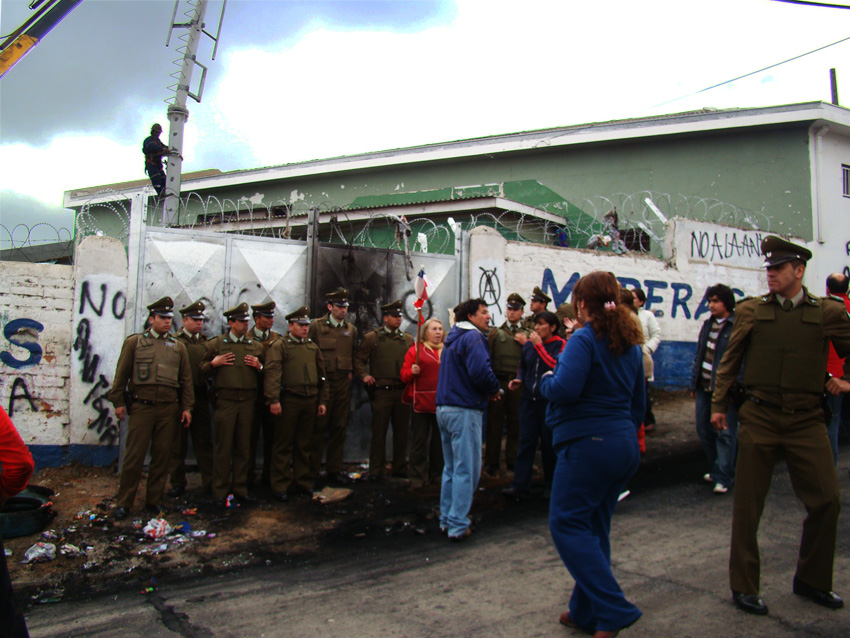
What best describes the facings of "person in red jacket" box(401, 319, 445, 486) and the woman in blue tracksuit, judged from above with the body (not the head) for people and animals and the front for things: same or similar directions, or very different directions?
very different directions

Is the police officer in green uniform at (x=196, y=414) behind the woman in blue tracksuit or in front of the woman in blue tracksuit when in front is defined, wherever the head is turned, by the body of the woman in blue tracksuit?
in front

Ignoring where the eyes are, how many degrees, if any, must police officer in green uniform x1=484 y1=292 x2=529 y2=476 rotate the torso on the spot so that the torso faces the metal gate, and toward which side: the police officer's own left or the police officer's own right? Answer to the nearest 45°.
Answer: approximately 90° to the police officer's own right

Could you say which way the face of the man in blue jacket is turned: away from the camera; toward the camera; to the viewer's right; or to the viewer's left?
to the viewer's right

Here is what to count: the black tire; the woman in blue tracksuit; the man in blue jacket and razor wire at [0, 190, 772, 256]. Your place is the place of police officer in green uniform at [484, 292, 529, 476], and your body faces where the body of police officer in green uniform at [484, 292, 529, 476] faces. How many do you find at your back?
1

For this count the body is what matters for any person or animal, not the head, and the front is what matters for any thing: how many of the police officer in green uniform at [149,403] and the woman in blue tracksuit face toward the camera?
1

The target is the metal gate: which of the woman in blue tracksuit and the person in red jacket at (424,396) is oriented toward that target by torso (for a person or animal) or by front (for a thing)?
the woman in blue tracksuit

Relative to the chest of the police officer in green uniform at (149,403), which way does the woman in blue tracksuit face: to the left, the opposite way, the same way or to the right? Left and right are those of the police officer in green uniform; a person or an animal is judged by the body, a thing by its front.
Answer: the opposite way

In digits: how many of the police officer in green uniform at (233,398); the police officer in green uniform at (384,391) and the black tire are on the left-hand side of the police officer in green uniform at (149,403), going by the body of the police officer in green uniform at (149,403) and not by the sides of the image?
2

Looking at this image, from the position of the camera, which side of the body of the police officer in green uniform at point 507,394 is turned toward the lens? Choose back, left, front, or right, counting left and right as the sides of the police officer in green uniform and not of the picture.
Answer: front

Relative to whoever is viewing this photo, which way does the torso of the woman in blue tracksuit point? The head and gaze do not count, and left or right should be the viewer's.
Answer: facing away from the viewer and to the left of the viewer

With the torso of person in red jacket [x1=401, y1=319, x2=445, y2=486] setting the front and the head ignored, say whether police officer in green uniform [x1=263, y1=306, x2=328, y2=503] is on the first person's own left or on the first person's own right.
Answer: on the first person's own right

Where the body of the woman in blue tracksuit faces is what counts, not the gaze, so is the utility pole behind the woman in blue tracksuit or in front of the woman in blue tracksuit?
in front

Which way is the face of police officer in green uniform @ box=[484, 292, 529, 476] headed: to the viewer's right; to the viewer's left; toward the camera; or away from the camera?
toward the camera

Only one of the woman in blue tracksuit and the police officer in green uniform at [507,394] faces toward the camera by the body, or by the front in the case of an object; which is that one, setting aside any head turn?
the police officer in green uniform

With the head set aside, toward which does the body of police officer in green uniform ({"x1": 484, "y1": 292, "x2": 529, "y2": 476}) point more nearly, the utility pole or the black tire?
the black tire

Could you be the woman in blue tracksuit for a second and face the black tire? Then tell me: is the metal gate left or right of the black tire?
right

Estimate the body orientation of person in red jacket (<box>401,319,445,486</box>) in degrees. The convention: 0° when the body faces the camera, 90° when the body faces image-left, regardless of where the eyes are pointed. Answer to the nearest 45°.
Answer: approximately 315°

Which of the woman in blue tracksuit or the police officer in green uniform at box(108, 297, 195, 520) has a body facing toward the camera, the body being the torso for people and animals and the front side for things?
the police officer in green uniform

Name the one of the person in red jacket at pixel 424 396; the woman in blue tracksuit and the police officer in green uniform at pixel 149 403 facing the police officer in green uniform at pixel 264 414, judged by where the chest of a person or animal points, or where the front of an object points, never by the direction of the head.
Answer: the woman in blue tracksuit
